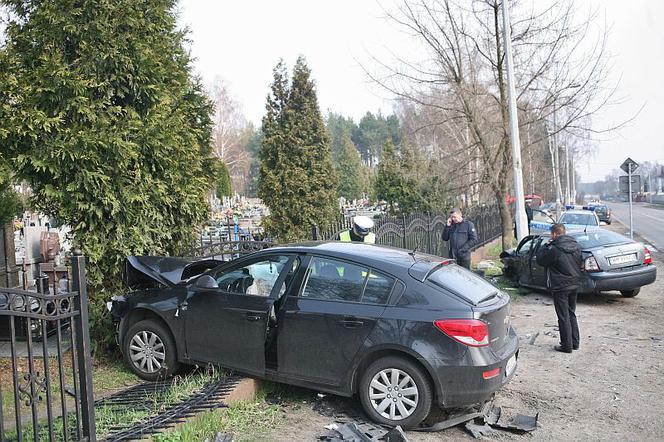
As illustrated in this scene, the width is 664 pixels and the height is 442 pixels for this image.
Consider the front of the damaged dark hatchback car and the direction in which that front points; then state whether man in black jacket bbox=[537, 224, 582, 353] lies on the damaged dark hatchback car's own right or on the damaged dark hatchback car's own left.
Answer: on the damaged dark hatchback car's own right

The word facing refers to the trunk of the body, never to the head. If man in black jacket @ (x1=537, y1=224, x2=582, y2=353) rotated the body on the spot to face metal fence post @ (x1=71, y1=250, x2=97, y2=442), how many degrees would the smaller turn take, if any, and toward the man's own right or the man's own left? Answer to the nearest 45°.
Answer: approximately 90° to the man's own left

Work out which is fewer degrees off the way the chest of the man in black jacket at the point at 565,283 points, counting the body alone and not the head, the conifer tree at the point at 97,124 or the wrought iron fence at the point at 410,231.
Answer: the wrought iron fence

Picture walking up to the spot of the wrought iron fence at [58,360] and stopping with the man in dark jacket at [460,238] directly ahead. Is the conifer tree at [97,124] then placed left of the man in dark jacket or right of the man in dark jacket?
left

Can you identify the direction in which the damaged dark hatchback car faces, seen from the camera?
facing away from the viewer and to the left of the viewer

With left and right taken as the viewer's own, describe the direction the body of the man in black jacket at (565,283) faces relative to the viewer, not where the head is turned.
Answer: facing away from the viewer and to the left of the viewer

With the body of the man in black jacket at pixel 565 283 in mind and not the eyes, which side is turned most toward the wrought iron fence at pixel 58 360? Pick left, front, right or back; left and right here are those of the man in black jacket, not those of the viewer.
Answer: left
